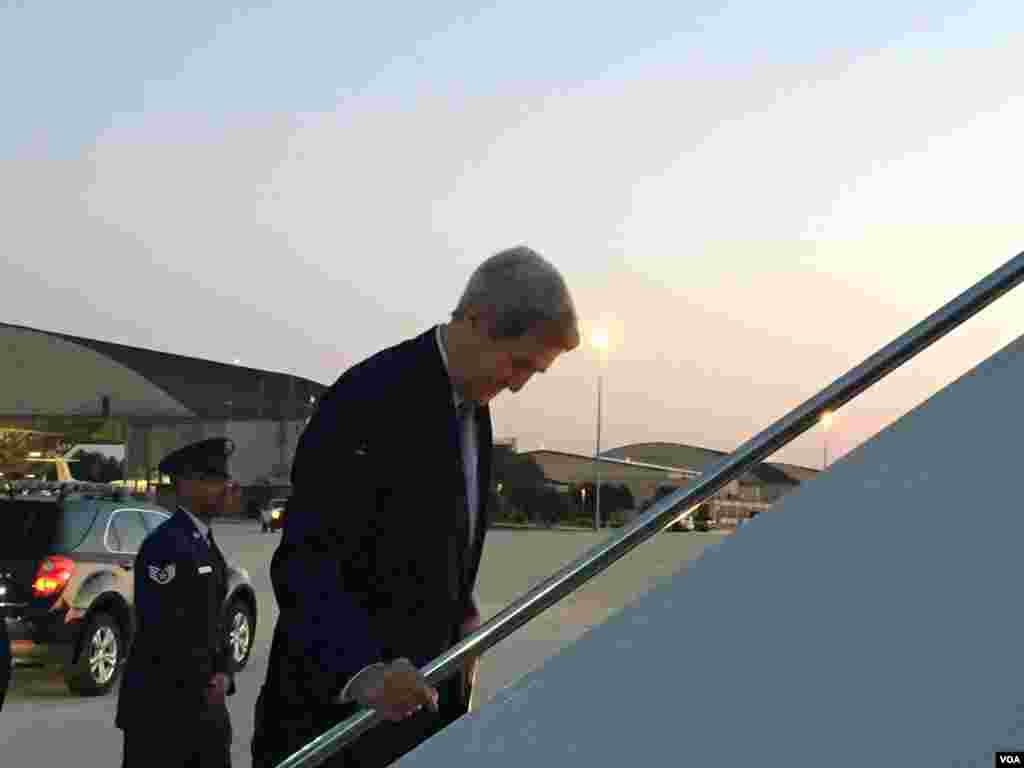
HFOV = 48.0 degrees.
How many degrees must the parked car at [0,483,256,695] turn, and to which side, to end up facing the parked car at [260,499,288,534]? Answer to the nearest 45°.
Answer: approximately 45° to its left

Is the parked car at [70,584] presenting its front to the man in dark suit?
no

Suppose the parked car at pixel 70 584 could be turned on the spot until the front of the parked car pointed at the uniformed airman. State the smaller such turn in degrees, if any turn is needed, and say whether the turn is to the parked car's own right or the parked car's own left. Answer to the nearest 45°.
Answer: approximately 135° to the parked car's own right

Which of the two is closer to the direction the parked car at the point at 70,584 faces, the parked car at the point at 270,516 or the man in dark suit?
the parked car

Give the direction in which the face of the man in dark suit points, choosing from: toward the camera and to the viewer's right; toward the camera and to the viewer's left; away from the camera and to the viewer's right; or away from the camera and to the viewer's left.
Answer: toward the camera and to the viewer's right

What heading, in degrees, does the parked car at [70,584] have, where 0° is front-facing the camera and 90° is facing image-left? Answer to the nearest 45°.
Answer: approximately 225°

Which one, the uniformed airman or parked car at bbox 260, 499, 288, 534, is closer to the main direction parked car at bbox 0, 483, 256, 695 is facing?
the parked car
